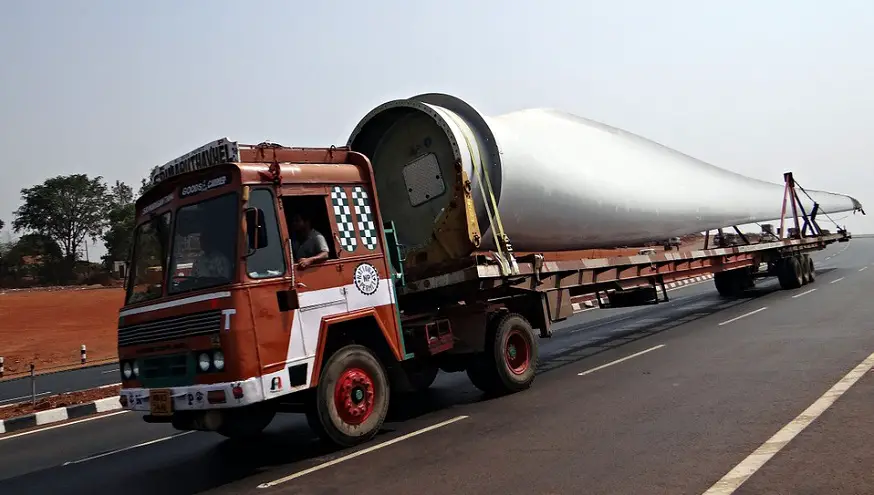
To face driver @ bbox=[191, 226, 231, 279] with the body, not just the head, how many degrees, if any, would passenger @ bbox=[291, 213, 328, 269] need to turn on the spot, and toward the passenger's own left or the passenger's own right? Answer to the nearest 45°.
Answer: approximately 45° to the passenger's own right

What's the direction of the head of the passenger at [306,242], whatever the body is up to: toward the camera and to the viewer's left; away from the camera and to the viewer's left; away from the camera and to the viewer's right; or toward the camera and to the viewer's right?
toward the camera and to the viewer's left

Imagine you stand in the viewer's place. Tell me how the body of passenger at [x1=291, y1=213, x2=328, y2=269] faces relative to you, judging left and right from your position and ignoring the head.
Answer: facing the viewer and to the left of the viewer
